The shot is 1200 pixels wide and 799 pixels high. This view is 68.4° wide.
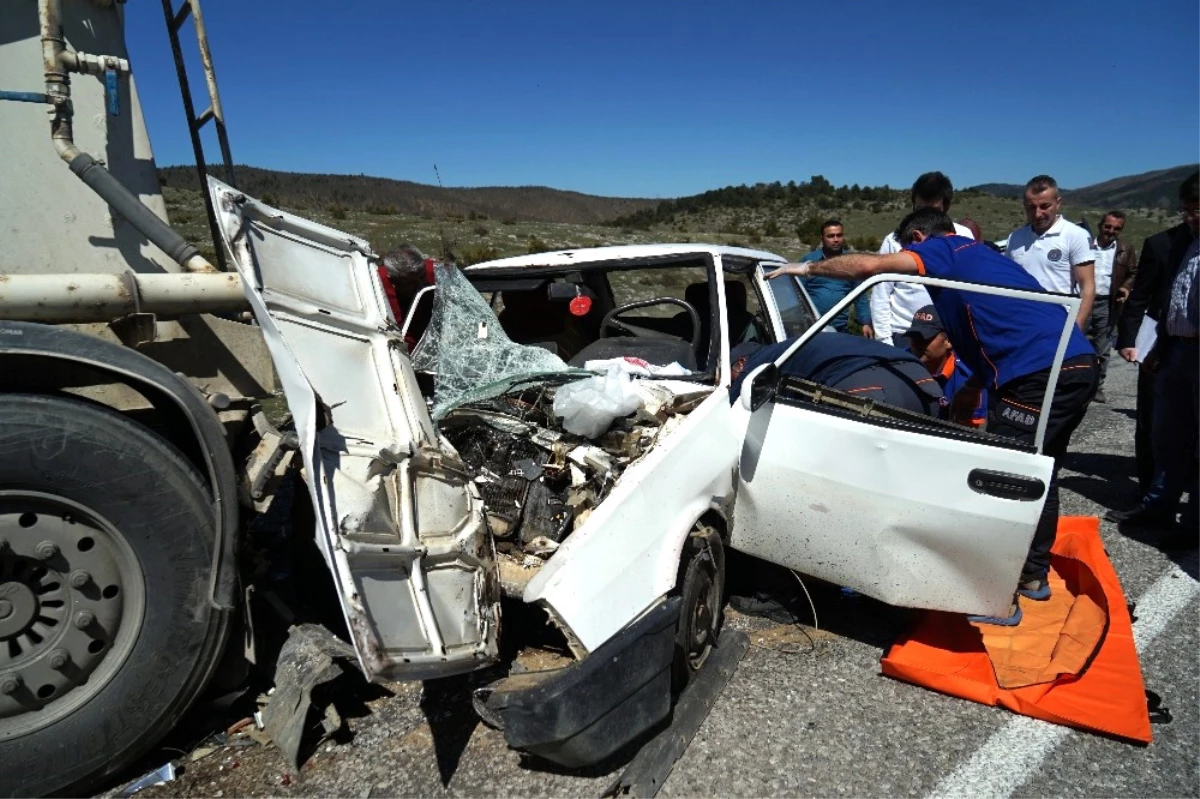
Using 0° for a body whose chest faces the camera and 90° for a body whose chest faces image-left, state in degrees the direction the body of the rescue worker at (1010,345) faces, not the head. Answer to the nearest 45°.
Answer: approximately 135°

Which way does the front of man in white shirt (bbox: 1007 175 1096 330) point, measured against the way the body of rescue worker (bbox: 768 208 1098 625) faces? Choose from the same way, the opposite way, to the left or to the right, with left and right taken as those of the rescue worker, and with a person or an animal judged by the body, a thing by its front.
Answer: to the left

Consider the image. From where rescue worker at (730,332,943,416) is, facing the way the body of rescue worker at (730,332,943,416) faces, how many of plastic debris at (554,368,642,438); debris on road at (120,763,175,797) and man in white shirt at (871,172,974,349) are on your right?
1

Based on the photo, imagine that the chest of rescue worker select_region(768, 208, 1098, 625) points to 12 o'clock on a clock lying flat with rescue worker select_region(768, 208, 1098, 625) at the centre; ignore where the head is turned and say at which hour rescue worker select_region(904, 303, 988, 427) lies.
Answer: rescue worker select_region(904, 303, 988, 427) is roughly at 1 o'clock from rescue worker select_region(768, 208, 1098, 625).

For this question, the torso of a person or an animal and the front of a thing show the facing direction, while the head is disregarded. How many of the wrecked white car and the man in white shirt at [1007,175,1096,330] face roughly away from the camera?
0

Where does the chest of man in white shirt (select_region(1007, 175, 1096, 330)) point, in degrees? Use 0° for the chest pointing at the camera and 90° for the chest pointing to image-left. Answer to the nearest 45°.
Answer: approximately 45°

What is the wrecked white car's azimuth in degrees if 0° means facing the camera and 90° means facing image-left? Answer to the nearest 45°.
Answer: approximately 45°

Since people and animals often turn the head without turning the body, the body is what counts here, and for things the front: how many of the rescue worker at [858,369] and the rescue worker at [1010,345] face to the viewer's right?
0

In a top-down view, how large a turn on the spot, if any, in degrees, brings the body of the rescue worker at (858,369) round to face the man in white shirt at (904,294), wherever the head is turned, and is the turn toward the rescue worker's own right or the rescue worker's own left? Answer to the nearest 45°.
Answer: approximately 90° to the rescue worker's own right

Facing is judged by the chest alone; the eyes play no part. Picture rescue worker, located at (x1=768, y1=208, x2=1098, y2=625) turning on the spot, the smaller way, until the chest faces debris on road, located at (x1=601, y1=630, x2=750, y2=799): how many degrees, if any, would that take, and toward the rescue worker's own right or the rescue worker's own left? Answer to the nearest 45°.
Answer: approximately 90° to the rescue worker's own left

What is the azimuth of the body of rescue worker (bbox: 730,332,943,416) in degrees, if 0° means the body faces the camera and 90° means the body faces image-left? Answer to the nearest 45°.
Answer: approximately 90°

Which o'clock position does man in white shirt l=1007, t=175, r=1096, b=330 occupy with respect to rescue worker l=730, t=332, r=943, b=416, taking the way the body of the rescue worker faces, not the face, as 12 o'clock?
The man in white shirt is roughly at 4 o'clock from the rescue worker.

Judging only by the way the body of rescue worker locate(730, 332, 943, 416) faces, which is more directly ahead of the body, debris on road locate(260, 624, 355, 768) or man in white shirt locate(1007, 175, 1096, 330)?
the debris on road
